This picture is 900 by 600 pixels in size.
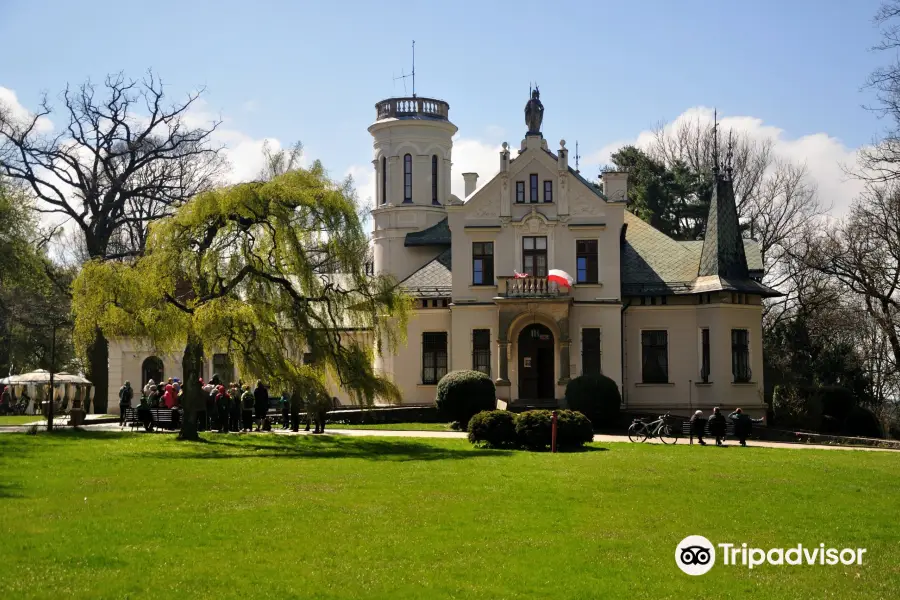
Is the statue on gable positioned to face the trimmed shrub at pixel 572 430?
yes

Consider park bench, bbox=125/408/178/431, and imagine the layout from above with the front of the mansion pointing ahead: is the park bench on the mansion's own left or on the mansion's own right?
on the mansion's own right

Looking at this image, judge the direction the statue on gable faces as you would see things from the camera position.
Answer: facing the viewer

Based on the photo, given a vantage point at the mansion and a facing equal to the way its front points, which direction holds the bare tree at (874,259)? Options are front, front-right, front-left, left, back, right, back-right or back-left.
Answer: left

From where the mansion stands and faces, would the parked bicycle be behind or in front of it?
in front

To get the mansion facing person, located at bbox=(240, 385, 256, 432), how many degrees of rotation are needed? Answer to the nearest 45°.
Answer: approximately 45° to its right

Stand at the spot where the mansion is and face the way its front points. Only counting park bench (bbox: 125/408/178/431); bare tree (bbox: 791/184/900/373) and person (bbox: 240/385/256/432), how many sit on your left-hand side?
1

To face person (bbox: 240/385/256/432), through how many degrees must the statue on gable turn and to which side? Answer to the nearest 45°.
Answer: approximately 45° to its right

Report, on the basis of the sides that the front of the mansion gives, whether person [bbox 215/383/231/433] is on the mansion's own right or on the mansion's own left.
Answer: on the mansion's own right

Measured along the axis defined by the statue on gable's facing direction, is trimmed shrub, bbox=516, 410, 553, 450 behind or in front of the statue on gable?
in front

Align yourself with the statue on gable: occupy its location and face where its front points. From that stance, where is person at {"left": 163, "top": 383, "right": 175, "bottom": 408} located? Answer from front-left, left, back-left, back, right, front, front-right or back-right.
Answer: front-right

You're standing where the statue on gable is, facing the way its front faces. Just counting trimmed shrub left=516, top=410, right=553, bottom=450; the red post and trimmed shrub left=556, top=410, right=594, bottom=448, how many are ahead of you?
3

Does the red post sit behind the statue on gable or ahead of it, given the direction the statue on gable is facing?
ahead
